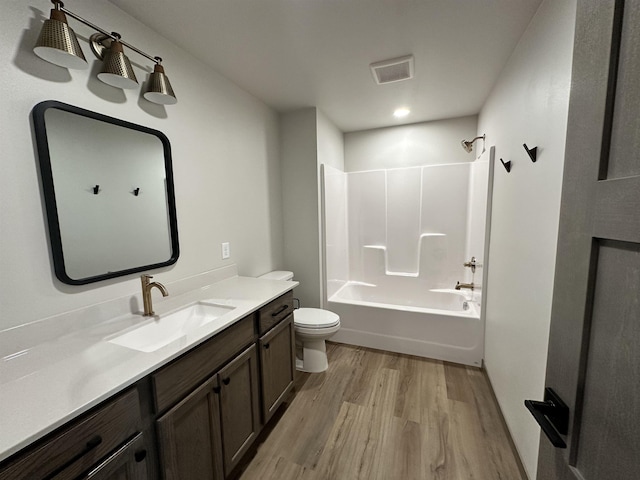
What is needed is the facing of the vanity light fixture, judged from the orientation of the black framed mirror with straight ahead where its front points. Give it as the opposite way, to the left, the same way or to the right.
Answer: the same way

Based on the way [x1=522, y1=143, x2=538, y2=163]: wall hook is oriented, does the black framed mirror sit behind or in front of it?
in front

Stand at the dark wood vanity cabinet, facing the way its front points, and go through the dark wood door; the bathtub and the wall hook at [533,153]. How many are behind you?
0

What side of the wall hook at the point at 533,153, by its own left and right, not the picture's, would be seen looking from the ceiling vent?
front

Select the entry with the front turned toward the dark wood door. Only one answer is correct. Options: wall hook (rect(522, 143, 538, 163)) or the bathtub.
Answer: the bathtub

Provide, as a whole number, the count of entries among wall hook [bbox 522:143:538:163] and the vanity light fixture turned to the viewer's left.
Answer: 1

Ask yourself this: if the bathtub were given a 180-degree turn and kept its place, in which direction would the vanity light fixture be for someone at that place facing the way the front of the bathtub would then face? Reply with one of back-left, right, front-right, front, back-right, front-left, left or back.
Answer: back-left

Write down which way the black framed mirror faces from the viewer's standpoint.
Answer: facing the viewer and to the right of the viewer

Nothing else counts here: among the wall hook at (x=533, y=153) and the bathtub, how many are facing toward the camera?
1

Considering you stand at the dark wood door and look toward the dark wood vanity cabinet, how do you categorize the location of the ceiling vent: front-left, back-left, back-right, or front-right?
front-right

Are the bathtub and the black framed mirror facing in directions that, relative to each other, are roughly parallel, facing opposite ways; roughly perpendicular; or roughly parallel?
roughly perpendicular

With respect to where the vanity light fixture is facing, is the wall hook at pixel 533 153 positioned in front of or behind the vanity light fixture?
in front

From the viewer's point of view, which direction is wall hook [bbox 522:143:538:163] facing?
to the viewer's left

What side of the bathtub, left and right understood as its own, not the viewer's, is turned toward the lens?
front

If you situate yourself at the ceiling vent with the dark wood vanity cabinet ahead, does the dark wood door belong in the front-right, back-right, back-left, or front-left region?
front-left

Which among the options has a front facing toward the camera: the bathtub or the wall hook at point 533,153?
the bathtub

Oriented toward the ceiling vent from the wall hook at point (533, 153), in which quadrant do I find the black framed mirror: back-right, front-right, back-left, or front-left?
front-left

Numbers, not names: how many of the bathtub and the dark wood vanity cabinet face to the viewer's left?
0

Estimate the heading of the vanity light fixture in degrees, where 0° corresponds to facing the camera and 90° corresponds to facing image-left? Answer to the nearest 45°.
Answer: approximately 315°
